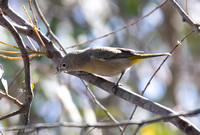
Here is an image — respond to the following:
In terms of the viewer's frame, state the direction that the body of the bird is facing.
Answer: to the viewer's left

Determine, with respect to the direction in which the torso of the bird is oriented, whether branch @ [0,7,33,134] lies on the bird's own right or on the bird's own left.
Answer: on the bird's own left
